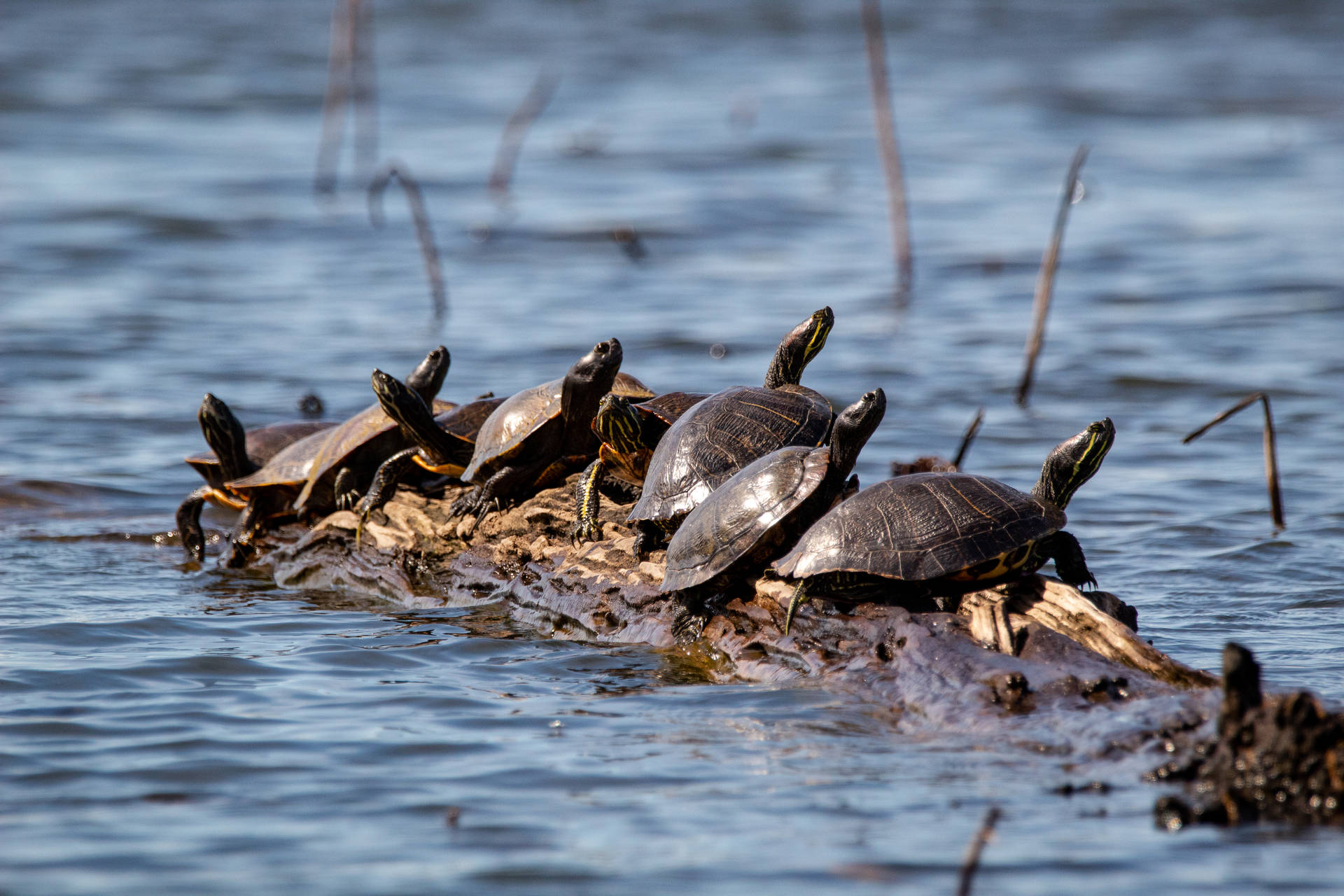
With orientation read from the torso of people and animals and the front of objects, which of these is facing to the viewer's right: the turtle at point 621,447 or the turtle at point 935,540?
the turtle at point 935,540

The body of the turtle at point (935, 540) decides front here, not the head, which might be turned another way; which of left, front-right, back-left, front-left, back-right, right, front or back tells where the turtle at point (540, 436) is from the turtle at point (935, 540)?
back-left

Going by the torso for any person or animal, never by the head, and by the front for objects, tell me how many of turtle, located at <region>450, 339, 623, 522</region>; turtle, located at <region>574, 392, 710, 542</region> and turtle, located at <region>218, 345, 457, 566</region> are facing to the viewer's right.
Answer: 2

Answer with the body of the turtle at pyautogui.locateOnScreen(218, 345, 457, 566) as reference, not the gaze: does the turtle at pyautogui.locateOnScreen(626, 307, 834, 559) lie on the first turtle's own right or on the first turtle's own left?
on the first turtle's own right

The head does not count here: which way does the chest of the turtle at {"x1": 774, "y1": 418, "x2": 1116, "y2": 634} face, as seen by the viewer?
to the viewer's right

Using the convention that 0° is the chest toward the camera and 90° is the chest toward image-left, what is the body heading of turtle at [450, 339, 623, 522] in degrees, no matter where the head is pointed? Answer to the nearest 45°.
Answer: approximately 270°

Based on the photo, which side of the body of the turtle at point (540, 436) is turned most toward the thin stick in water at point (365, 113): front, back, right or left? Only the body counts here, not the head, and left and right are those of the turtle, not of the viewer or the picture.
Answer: left

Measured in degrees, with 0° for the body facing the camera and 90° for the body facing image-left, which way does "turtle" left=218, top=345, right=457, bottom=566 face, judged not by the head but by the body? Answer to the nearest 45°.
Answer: approximately 270°
